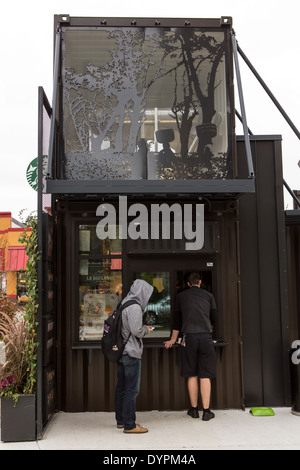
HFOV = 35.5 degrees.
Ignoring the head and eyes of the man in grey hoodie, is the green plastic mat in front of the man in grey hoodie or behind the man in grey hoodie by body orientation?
in front

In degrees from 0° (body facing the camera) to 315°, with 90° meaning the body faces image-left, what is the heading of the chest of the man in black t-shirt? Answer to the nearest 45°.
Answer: approximately 180°

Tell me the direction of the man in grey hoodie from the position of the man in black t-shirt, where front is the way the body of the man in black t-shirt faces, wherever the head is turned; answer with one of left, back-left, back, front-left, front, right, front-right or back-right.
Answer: back-left

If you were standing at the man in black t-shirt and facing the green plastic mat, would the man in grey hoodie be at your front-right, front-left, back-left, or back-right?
back-right
